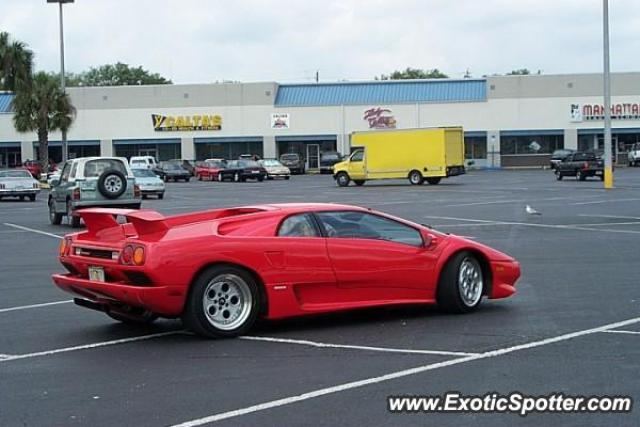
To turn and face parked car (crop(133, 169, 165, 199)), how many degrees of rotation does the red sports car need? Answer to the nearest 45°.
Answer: approximately 45° to its left

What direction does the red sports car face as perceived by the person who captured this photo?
facing away from the viewer and to the right of the viewer

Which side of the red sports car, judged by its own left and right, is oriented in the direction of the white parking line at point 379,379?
right

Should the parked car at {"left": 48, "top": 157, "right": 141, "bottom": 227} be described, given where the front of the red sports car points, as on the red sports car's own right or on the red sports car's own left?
on the red sports car's own left
